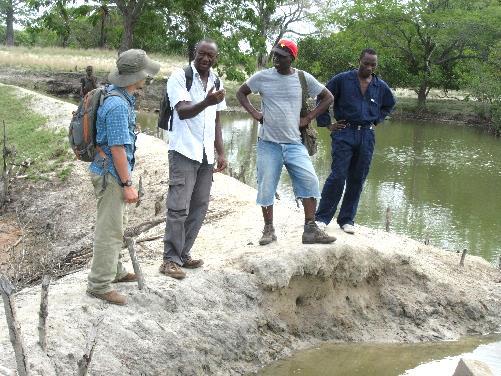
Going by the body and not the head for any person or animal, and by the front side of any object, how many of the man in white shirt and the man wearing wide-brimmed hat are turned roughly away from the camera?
0

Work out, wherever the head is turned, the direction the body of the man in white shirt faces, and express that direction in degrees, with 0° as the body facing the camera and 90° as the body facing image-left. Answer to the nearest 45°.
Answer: approximately 315°

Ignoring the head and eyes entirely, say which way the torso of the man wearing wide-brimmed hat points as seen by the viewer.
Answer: to the viewer's right

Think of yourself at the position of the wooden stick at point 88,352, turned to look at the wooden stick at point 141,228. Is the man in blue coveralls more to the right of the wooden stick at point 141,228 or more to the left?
right

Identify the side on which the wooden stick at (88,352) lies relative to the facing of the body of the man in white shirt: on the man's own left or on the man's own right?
on the man's own right

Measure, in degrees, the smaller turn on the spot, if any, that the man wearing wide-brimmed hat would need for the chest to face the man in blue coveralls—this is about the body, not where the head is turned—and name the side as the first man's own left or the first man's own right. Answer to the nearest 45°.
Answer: approximately 45° to the first man's own left

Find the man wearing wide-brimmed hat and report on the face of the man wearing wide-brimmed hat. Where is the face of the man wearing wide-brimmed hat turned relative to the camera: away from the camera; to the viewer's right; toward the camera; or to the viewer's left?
to the viewer's right

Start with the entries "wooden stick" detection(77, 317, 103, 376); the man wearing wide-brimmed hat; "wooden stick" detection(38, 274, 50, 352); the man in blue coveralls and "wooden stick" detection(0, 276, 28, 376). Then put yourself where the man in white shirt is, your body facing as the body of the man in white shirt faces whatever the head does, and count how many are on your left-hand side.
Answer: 1

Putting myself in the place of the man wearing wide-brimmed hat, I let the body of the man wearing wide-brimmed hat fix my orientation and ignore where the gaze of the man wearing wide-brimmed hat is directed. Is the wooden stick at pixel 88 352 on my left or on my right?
on my right

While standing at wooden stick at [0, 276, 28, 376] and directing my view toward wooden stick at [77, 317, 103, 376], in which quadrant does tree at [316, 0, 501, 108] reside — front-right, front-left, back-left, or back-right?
front-left

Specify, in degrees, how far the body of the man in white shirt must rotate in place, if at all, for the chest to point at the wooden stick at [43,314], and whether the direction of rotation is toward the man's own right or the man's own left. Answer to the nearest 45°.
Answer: approximately 90° to the man's own right

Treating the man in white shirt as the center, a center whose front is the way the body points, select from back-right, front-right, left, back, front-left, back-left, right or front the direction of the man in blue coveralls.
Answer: left
